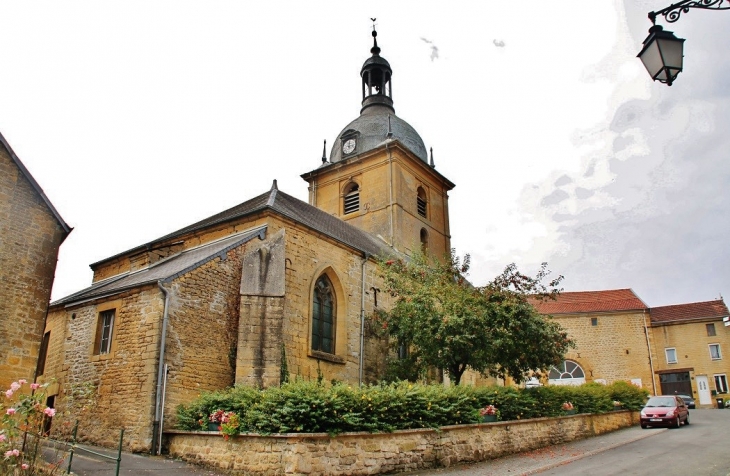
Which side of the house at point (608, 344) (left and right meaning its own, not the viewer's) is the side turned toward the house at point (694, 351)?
left

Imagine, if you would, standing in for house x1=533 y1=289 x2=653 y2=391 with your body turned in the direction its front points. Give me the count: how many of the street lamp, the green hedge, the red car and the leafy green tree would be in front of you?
4

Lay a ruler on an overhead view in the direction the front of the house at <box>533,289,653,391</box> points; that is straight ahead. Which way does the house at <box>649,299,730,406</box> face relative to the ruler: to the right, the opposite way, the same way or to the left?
the same way

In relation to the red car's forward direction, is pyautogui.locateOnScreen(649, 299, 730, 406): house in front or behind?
behind

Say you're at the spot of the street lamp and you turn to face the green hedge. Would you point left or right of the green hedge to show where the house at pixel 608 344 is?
right

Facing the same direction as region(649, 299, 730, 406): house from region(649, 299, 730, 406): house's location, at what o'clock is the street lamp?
The street lamp is roughly at 12 o'clock from the house.

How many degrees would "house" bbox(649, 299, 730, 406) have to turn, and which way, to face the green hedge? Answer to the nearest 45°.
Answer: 0° — it already faces it

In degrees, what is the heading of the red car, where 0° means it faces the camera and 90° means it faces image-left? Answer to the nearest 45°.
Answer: approximately 45°

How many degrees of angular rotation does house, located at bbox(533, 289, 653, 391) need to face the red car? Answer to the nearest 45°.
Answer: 0° — it already faces it

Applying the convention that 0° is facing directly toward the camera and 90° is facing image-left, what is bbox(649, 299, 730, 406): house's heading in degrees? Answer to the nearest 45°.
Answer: approximately 0°

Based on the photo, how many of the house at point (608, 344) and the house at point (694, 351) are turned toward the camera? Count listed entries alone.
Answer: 2

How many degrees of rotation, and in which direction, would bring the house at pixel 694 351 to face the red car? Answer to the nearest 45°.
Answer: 0° — it already faces it
